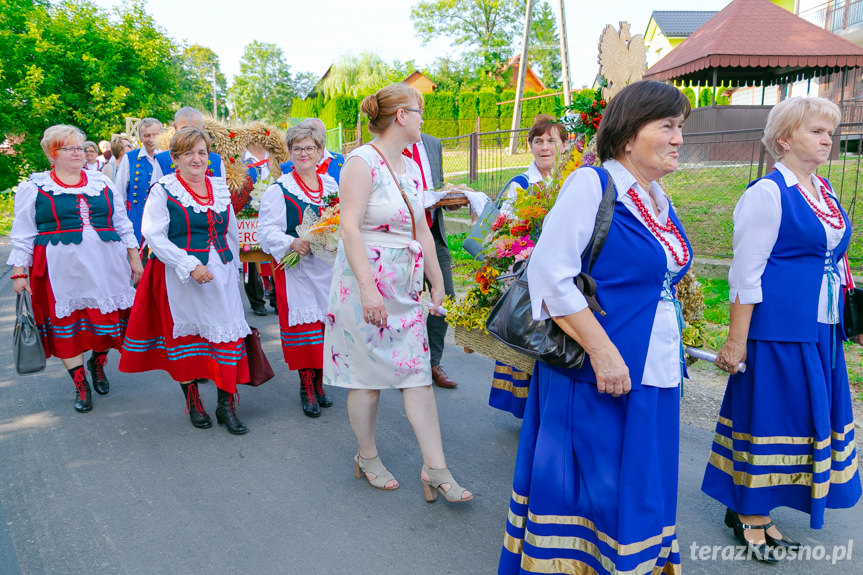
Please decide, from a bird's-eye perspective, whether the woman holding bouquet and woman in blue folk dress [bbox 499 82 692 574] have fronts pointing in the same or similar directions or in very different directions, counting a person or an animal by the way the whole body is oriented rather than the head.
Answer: same or similar directions

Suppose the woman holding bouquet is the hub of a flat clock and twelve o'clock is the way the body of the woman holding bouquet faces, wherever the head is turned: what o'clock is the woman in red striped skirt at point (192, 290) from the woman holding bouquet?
The woman in red striped skirt is roughly at 4 o'clock from the woman holding bouquet.

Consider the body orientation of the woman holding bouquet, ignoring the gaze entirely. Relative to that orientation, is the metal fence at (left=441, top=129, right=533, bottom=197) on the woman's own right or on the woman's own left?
on the woman's own left

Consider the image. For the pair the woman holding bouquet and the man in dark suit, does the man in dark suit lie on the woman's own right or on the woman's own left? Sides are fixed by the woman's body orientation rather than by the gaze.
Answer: on the woman's own left

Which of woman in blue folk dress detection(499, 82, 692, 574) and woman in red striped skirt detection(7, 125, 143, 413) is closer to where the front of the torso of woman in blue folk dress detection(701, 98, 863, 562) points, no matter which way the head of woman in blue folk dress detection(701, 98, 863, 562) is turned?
the woman in blue folk dress

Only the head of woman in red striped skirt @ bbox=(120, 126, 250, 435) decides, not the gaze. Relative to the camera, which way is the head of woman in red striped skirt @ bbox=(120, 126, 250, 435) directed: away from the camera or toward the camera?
toward the camera

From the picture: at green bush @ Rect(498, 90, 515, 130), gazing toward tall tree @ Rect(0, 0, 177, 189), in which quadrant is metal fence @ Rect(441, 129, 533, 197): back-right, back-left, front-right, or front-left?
front-left

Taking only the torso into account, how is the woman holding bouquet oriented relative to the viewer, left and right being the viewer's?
facing the viewer and to the right of the viewer

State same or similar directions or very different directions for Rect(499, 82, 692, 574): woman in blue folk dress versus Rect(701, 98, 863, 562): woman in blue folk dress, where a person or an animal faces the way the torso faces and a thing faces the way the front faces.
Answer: same or similar directions
